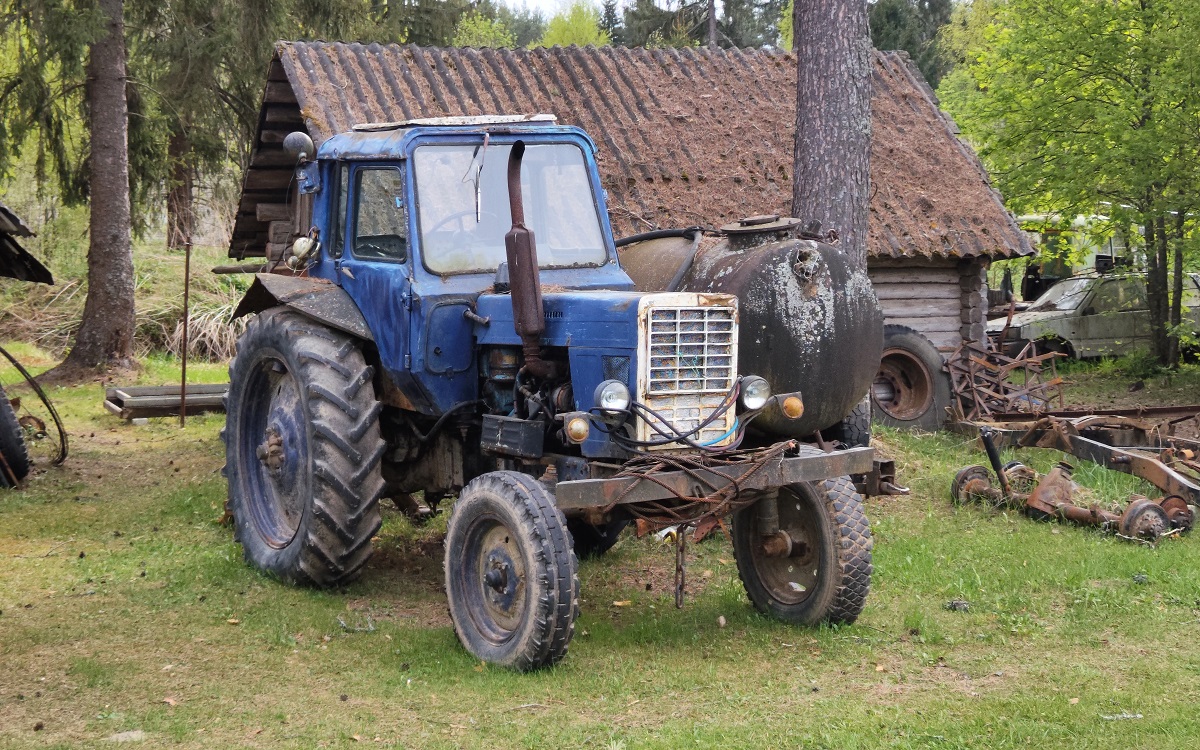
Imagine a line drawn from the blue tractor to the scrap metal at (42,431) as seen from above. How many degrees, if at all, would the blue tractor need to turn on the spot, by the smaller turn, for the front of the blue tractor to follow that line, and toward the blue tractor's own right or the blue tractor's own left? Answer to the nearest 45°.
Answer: approximately 180°

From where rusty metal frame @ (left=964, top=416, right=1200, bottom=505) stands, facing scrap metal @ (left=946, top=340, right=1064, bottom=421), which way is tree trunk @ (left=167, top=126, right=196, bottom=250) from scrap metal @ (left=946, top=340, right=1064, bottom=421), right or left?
left

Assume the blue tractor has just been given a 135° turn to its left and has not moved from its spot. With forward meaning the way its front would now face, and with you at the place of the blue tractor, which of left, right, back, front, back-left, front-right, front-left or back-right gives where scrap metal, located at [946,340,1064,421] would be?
front-right

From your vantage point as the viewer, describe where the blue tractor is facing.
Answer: facing the viewer and to the right of the viewer

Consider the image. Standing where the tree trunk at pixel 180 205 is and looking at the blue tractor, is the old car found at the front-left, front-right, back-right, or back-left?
front-left

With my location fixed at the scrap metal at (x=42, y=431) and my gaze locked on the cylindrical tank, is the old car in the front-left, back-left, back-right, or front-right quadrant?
front-left

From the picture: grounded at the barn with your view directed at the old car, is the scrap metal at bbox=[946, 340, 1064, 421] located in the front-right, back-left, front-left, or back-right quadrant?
front-right

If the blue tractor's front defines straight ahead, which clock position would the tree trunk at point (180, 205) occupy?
The tree trunk is roughly at 7 o'clock from the blue tractor.

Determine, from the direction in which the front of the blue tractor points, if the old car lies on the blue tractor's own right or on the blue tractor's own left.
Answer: on the blue tractor's own left

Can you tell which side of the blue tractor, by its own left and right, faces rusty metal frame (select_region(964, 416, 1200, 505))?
left

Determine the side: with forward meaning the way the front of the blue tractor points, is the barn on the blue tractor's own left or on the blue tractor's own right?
on the blue tractor's own left
